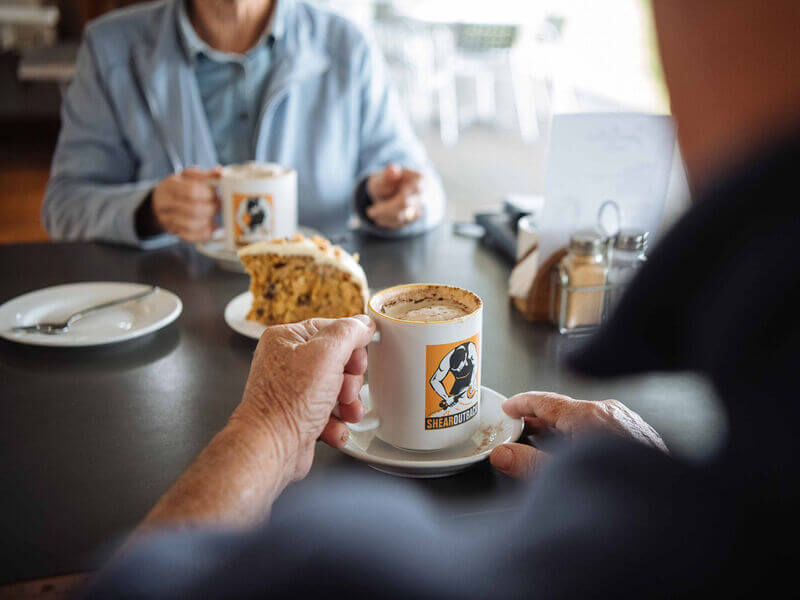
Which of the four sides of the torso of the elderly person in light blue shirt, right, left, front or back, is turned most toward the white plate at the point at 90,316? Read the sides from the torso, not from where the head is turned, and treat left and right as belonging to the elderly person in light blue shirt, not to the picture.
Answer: front

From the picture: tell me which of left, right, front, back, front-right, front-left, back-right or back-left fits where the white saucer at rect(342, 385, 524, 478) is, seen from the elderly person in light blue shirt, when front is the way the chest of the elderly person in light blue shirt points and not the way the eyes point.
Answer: front

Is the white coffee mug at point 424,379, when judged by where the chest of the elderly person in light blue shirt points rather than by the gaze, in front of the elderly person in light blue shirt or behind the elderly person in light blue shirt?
in front

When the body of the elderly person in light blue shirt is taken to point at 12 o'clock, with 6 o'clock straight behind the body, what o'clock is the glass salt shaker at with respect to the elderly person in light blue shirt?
The glass salt shaker is roughly at 11 o'clock from the elderly person in light blue shirt.

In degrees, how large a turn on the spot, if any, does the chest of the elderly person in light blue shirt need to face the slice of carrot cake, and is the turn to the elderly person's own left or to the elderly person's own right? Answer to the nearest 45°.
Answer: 0° — they already face it

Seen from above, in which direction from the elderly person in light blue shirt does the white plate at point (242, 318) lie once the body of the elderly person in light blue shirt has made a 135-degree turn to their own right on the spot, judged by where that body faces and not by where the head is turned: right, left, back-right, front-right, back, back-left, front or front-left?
back-left

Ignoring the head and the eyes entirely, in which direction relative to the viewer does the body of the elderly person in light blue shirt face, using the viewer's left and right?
facing the viewer
